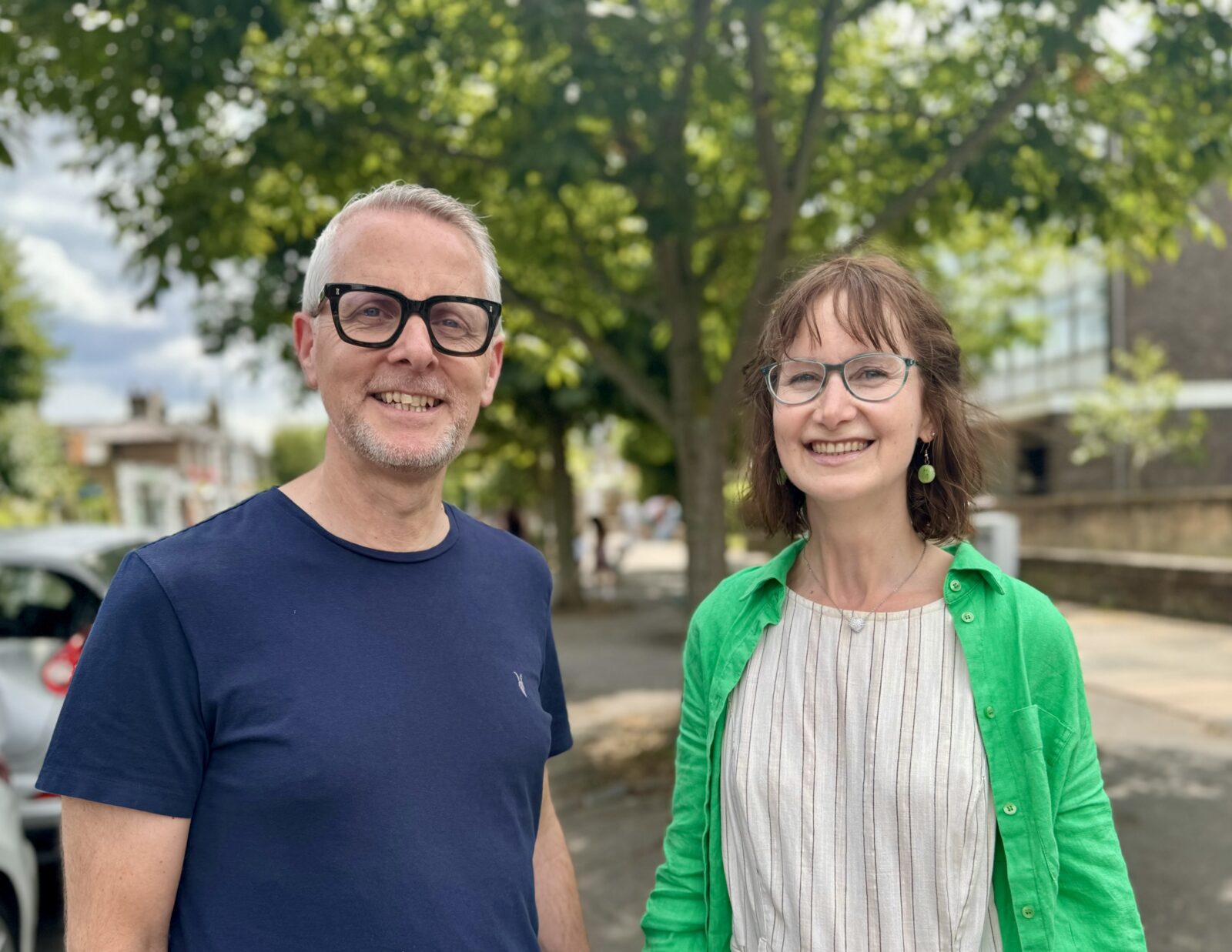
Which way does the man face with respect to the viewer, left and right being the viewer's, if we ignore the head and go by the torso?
facing the viewer and to the right of the viewer

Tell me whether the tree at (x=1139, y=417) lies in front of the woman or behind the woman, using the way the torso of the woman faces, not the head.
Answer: behind

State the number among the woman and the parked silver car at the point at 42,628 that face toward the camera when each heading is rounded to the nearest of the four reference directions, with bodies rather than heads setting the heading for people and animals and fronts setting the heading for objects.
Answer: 1

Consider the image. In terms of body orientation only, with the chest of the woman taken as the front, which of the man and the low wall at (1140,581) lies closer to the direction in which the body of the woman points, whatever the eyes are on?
the man

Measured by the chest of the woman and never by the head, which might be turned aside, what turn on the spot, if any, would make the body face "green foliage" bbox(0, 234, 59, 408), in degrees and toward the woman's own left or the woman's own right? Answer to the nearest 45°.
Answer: approximately 135° to the woman's own right

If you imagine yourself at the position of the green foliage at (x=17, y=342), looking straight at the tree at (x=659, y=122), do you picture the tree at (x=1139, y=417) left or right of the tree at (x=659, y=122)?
left
